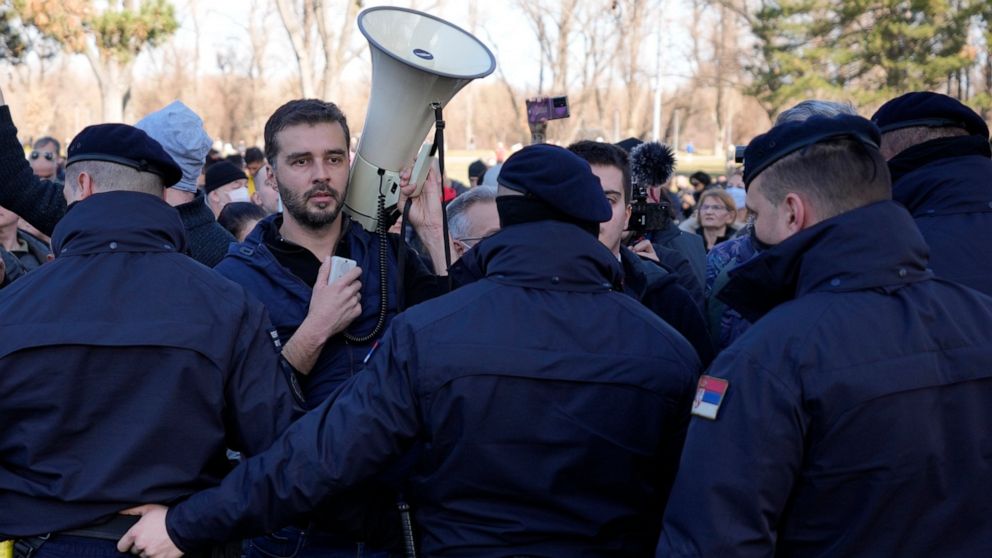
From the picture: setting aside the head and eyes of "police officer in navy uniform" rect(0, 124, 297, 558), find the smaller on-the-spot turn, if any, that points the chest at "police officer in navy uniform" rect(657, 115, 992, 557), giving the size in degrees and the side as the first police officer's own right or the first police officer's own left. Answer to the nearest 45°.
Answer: approximately 135° to the first police officer's own right

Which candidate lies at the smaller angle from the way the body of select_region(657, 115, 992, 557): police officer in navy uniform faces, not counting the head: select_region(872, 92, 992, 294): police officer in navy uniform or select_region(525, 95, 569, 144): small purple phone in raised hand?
the small purple phone in raised hand

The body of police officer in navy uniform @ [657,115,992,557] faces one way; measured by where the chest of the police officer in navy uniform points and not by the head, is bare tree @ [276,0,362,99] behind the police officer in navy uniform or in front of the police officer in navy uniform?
in front

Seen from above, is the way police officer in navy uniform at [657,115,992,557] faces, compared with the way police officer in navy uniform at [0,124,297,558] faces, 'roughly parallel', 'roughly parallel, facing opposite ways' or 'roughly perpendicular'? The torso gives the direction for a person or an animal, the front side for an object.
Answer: roughly parallel

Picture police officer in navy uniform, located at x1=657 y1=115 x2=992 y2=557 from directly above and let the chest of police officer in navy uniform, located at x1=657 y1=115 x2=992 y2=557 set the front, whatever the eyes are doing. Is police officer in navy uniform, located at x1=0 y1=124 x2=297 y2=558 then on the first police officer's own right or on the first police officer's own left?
on the first police officer's own left

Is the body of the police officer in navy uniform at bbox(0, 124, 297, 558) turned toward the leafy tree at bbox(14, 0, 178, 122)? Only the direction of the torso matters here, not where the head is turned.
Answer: yes

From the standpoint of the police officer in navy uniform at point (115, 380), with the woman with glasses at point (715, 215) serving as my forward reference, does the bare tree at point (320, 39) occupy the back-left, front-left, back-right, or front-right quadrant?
front-left

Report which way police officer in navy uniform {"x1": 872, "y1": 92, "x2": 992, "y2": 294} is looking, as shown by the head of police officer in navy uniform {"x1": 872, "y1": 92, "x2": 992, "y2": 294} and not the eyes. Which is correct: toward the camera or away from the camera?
away from the camera

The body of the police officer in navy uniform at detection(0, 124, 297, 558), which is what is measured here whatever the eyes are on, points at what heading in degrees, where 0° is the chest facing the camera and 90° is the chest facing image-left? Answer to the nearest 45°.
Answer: approximately 180°

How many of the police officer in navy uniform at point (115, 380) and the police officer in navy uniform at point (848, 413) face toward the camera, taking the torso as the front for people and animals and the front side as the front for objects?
0

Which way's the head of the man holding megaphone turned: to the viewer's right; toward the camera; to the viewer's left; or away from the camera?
toward the camera

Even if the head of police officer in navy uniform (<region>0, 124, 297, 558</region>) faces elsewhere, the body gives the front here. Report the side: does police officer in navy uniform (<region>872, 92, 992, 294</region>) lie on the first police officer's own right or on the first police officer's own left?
on the first police officer's own right
